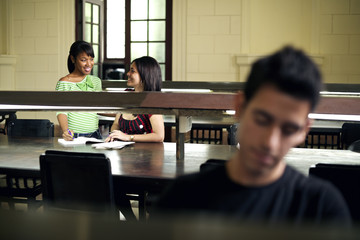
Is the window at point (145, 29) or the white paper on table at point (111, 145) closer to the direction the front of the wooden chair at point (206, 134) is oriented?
the white paper on table

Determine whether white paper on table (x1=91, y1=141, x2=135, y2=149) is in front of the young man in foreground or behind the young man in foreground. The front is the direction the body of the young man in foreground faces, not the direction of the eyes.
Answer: behind

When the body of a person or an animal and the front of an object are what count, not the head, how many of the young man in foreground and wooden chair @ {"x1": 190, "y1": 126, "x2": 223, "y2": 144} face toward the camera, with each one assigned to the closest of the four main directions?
2

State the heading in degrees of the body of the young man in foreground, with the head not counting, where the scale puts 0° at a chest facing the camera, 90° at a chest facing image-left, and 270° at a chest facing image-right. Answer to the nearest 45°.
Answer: approximately 0°

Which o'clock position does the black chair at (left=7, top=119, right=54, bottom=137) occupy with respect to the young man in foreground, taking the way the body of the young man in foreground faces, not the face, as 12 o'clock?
The black chair is roughly at 5 o'clock from the young man in foreground.

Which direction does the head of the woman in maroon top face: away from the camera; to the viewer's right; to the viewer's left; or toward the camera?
to the viewer's left

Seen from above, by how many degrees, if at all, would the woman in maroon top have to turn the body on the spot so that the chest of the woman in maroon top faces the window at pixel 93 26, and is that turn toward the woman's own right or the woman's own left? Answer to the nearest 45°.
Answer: approximately 135° to the woman's own right

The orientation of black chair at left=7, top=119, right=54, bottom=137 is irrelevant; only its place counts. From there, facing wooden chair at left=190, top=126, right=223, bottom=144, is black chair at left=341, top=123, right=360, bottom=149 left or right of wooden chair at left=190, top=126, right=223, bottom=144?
right

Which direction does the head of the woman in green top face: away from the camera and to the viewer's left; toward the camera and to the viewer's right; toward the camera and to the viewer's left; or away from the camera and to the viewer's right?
toward the camera and to the viewer's right

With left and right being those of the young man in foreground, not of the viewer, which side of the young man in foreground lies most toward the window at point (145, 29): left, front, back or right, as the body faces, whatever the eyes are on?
back
